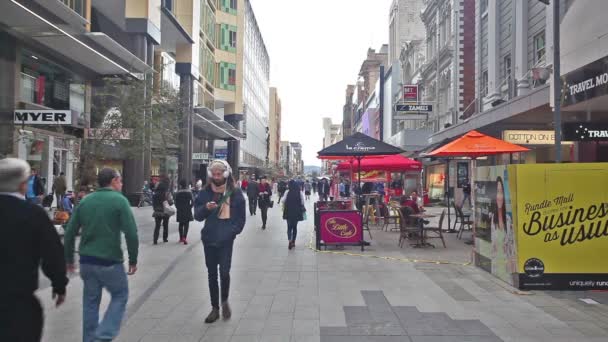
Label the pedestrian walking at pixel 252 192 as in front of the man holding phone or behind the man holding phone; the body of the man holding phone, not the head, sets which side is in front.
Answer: behind

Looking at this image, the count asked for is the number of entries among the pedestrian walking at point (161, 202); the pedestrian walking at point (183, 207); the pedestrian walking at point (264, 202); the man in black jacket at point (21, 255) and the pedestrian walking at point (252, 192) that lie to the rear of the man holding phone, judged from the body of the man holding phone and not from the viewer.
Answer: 4

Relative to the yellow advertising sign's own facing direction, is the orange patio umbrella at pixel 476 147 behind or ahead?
behind

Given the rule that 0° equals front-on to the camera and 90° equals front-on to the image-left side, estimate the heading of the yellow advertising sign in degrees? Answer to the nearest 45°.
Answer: approximately 0°
